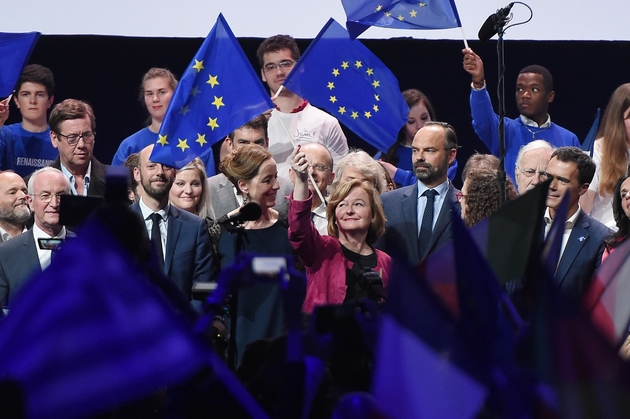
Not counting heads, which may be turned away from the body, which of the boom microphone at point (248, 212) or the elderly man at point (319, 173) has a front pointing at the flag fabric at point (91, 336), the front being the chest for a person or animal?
the elderly man

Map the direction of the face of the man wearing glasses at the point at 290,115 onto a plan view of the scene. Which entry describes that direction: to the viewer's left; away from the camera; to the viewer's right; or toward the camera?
toward the camera

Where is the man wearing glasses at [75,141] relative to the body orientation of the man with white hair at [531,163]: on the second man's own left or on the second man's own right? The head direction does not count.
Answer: on the second man's own right

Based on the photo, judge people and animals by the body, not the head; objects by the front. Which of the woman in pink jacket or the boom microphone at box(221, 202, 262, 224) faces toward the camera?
the woman in pink jacket

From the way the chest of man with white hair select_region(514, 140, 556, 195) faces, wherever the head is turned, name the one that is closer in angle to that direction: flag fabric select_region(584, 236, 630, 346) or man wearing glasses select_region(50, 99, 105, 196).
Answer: the flag fabric

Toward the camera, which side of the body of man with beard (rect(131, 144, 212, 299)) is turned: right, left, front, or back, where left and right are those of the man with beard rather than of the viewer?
front

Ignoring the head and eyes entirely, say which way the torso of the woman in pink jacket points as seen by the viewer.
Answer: toward the camera

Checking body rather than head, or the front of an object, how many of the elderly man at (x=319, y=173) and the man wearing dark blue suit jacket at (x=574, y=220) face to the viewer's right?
0
